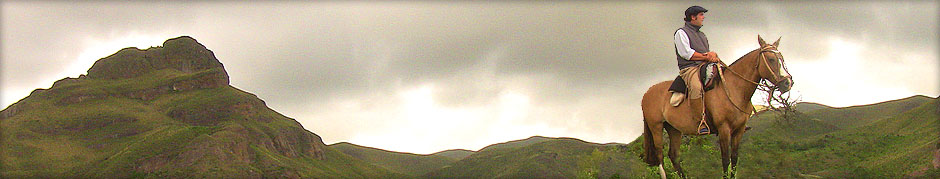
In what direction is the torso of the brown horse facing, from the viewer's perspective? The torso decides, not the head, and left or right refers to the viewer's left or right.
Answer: facing to the right of the viewer
